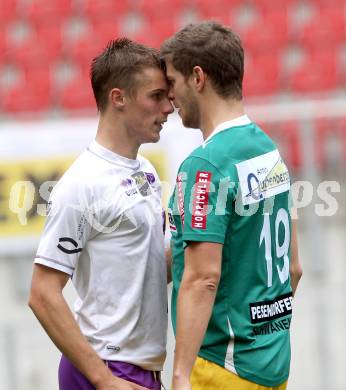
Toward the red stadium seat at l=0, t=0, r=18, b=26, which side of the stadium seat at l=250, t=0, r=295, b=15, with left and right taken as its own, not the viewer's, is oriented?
right

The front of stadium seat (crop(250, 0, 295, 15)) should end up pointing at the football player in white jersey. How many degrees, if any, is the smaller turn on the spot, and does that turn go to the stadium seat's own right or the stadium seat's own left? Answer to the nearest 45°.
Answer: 0° — it already faces them

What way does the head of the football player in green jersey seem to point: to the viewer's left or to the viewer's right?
to the viewer's left

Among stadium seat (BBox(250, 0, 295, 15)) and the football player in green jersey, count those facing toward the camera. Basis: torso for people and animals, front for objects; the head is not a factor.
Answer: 1

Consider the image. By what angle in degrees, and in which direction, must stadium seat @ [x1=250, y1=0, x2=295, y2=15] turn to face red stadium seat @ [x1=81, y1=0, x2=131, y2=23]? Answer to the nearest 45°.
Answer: approximately 90° to its right

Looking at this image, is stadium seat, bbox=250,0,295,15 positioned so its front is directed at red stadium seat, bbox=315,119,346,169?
yes

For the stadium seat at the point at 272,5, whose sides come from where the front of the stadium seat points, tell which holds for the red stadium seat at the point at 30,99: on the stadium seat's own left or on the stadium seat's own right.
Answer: on the stadium seat's own right

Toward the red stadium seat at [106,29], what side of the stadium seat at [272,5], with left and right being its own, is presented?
right

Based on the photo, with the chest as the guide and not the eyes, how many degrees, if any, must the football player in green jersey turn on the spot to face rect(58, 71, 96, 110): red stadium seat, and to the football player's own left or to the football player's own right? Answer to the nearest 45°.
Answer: approximately 45° to the football player's own right
